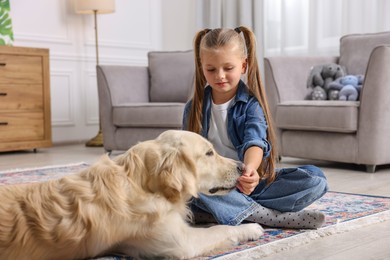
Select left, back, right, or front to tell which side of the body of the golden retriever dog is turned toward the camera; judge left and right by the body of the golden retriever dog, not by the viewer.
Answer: right

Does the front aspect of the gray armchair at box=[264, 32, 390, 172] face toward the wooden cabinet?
no

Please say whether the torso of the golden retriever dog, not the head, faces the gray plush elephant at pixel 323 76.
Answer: no

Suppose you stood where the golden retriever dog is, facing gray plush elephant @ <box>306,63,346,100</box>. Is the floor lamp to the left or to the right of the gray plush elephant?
left

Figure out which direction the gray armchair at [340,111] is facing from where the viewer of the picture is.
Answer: facing the viewer and to the left of the viewer

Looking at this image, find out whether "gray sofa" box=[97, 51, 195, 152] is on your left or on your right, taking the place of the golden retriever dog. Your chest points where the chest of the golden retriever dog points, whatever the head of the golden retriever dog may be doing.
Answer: on your left

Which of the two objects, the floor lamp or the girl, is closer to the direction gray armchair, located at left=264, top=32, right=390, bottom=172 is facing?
the girl

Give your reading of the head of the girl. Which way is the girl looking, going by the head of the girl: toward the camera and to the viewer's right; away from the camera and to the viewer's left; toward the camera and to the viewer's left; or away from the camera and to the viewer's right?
toward the camera and to the viewer's left

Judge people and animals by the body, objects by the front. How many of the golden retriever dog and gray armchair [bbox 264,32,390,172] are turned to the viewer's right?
1

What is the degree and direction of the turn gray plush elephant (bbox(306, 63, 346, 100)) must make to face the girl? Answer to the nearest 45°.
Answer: approximately 45° to its right

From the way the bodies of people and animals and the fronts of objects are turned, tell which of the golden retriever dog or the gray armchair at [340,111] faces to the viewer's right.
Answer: the golden retriever dog

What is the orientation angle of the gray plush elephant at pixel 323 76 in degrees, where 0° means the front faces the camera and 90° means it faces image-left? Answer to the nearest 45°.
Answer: approximately 315°

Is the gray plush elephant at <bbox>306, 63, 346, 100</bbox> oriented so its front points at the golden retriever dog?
yes

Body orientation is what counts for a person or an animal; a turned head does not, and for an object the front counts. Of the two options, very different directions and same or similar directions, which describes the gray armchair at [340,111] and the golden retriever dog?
very different directions

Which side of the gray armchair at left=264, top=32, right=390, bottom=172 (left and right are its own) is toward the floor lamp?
right
